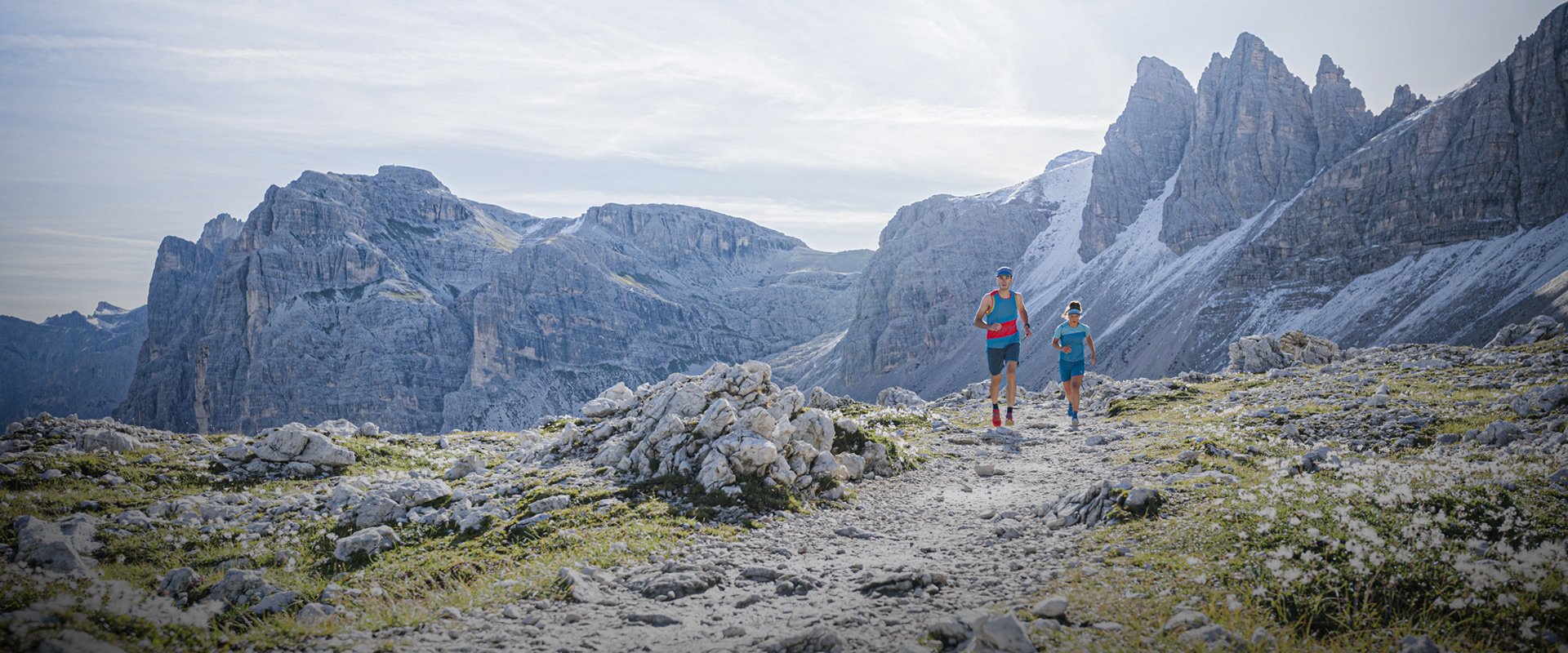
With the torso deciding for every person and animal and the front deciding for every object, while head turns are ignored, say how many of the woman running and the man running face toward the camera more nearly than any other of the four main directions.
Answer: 2

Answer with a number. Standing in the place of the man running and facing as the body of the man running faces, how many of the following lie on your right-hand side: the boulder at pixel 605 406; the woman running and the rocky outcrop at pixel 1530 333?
1

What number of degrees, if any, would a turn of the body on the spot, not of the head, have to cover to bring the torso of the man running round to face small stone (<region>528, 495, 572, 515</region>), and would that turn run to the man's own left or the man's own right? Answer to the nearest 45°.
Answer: approximately 45° to the man's own right

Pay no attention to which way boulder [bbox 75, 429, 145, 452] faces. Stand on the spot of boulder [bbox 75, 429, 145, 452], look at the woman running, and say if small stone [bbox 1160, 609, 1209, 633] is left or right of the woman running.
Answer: right

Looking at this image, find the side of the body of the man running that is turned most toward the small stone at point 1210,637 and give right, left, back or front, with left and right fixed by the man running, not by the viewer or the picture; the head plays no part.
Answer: front

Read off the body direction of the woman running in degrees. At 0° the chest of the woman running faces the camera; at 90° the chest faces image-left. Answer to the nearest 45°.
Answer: approximately 0°

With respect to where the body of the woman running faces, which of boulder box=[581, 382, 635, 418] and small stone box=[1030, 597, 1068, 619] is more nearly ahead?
the small stone

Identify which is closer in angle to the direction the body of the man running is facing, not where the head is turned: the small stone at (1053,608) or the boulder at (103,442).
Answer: the small stone

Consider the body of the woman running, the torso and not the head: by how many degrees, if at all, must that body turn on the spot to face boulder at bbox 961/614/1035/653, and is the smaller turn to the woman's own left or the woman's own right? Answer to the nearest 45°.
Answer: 0° — they already face it

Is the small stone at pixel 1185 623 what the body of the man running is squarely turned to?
yes

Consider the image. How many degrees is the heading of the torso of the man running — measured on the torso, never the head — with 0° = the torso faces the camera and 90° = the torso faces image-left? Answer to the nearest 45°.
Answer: approximately 0°

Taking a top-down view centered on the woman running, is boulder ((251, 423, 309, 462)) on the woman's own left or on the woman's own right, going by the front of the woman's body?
on the woman's own right

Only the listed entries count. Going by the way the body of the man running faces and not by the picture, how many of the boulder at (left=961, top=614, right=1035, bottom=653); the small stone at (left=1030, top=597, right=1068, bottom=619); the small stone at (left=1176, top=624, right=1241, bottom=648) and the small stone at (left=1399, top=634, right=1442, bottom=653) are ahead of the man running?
4

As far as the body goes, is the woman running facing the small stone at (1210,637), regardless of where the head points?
yes

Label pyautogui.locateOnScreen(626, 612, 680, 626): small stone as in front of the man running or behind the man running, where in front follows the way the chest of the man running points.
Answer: in front

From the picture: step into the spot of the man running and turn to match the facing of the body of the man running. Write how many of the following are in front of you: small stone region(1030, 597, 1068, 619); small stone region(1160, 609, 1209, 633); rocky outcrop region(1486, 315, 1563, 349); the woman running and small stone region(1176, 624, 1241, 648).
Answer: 3
